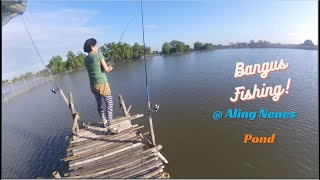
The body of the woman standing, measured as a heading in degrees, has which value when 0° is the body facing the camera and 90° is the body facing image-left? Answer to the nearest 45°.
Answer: approximately 225°
